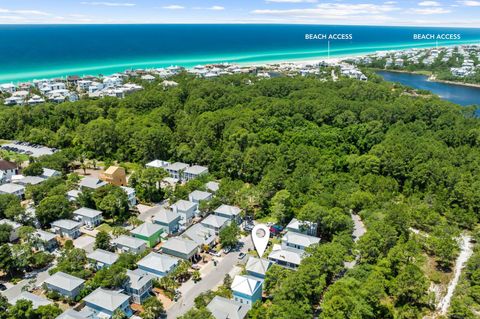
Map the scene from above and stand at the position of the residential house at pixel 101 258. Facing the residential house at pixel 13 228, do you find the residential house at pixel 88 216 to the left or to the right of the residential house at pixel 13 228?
right

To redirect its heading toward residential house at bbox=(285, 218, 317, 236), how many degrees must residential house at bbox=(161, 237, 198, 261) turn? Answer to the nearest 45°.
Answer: approximately 45° to its left

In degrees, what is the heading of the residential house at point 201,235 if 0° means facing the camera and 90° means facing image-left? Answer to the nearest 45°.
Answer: approximately 315°

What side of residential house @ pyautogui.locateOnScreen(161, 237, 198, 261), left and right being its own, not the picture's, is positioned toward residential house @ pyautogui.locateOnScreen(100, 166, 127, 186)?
back

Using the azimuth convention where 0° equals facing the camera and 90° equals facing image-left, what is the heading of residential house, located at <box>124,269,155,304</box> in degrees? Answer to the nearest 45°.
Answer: approximately 315°

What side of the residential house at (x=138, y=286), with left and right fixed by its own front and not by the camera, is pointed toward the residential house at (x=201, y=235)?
left

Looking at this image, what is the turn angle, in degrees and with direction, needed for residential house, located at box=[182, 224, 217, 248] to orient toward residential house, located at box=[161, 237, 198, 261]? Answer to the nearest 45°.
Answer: approximately 90° to its right

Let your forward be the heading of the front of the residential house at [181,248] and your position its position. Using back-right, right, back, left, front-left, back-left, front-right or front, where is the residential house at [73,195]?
back

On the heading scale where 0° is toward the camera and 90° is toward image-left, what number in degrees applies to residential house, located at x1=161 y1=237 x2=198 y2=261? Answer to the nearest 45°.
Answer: approximately 315°

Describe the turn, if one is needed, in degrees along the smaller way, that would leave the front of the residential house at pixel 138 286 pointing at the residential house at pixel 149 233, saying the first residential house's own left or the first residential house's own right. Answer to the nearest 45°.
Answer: approximately 135° to the first residential house's own left

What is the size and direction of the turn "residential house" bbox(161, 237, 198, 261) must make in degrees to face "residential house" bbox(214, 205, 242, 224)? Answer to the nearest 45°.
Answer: approximately 90° to its left

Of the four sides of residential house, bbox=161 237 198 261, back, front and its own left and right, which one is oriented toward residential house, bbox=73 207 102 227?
back
